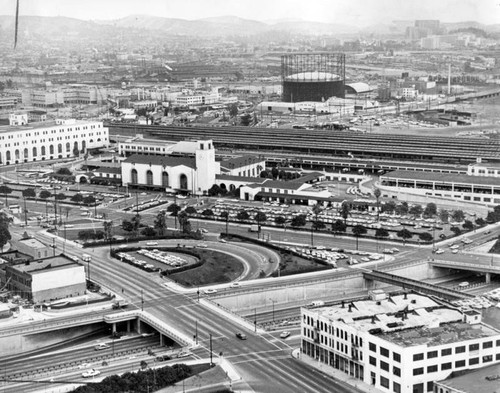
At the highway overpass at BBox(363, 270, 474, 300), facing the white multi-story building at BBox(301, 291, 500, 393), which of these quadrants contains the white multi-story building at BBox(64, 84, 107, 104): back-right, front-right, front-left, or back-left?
back-right

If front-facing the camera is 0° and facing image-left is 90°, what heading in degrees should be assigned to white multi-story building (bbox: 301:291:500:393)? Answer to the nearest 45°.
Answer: approximately 45°

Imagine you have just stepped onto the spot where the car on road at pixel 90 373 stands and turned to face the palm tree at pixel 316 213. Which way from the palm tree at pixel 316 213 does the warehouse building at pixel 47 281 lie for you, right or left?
left

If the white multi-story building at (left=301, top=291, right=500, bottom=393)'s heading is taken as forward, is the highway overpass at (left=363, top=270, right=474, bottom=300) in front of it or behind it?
behind

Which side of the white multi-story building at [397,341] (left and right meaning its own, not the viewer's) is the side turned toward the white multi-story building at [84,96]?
right
